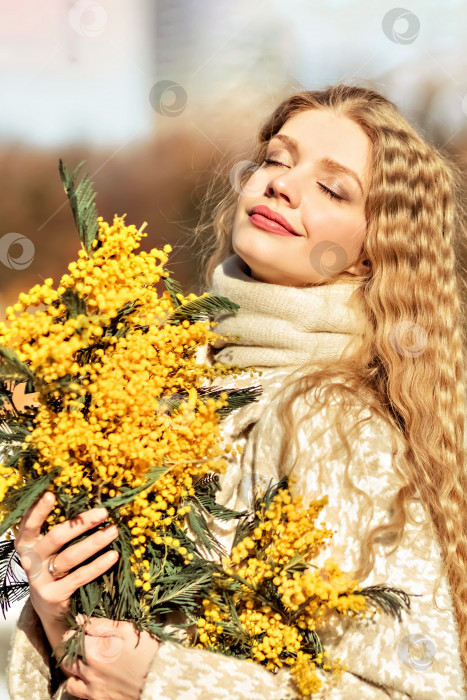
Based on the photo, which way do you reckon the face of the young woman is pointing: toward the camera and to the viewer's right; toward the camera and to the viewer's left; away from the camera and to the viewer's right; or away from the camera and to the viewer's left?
toward the camera and to the viewer's left

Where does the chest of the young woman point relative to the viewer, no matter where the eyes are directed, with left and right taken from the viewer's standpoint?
facing the viewer and to the left of the viewer
